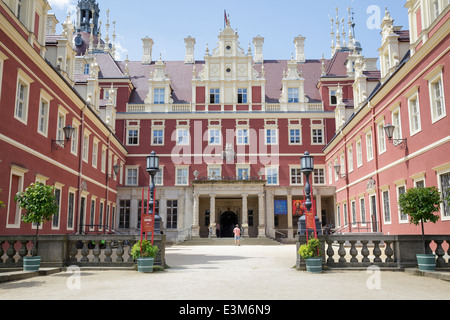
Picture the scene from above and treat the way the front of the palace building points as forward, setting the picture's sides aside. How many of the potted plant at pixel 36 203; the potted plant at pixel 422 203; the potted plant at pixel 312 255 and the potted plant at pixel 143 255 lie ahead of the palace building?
4

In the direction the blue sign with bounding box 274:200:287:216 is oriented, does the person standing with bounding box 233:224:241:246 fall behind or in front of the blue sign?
in front

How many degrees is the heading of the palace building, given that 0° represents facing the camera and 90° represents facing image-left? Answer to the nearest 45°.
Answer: approximately 0°

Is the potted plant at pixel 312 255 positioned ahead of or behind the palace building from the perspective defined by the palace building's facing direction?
ahead

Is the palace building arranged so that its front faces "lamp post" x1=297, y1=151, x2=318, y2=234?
yes

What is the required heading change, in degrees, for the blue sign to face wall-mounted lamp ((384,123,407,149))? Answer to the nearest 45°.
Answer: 0° — it already faces it

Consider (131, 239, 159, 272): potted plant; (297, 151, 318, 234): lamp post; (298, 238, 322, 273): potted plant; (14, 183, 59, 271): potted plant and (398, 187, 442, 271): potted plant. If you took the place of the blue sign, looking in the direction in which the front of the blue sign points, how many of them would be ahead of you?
5

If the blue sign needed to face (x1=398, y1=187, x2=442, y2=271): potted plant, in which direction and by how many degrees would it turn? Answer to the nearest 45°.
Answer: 0° — it already faces it

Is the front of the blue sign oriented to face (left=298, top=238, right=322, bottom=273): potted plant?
yes

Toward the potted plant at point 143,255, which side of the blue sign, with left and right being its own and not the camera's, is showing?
front

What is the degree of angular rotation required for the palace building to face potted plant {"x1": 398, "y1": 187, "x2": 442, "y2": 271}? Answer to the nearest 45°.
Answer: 0° — it already faces it
